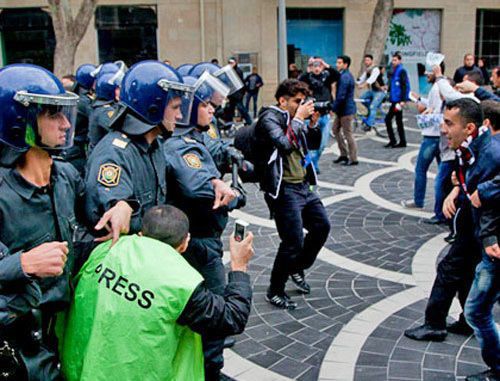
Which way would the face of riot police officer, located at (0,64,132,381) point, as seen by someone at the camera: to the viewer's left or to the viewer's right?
to the viewer's right

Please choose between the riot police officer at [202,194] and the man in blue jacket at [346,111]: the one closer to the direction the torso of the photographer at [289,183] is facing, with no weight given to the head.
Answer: the riot police officer

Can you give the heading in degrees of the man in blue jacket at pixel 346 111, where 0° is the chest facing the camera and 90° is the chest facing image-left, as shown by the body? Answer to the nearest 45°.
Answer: approximately 90°

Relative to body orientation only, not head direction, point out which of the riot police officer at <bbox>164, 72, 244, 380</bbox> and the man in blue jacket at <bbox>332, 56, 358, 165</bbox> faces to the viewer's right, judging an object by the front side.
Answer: the riot police officer

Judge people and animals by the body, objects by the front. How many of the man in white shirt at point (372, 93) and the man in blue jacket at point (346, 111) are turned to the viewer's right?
0

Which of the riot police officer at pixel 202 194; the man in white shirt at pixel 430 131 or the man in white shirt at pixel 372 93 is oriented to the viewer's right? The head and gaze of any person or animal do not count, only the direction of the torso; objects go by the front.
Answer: the riot police officer

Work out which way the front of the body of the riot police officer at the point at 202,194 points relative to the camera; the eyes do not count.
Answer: to the viewer's right

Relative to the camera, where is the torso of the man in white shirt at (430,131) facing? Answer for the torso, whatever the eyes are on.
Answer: to the viewer's left

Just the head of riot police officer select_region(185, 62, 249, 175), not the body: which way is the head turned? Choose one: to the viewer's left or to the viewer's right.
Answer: to the viewer's right

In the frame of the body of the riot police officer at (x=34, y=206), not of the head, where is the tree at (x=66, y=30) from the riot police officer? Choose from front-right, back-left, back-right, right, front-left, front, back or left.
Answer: back-left

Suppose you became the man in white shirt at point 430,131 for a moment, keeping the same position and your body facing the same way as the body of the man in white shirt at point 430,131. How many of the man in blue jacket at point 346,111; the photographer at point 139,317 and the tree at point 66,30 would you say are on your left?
1
